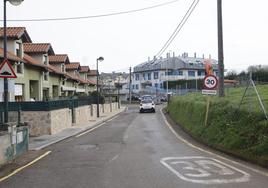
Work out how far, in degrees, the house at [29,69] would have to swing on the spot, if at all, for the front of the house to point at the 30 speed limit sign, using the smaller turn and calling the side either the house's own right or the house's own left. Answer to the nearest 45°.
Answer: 0° — it already faces it

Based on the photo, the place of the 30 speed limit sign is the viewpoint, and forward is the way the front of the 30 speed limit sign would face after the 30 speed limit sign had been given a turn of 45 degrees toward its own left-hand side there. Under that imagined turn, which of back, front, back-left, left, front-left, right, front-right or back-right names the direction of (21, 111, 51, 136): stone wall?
back-right

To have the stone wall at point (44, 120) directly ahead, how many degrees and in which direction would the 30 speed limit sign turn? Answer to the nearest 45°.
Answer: approximately 90° to its right

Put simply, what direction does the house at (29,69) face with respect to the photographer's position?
facing the viewer and to the right of the viewer

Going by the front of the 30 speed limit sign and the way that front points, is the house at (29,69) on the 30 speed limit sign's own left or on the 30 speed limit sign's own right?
on the 30 speed limit sign's own right

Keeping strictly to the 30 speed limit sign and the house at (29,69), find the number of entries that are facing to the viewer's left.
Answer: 0

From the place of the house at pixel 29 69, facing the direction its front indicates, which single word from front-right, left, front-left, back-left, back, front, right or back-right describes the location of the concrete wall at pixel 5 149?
front-right

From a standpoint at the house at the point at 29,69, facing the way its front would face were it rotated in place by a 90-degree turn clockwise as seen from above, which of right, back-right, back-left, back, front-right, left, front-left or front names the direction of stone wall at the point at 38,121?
front-left

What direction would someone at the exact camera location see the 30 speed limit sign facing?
facing the viewer
